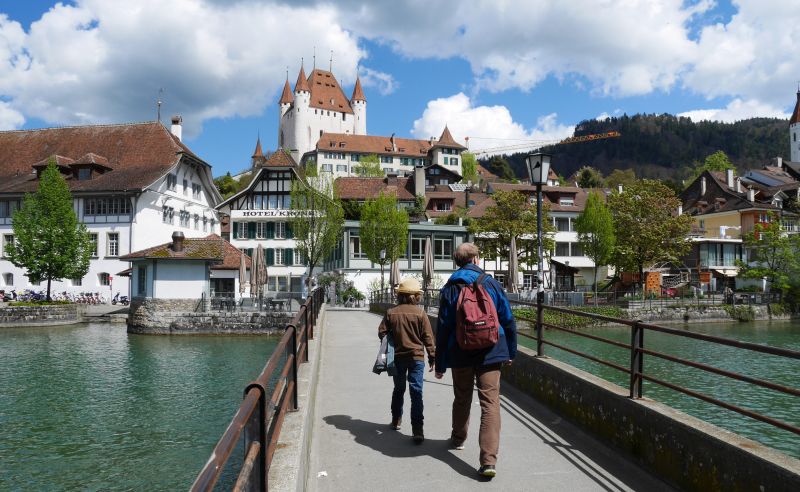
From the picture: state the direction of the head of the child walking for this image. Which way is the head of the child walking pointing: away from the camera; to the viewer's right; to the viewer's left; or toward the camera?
away from the camera

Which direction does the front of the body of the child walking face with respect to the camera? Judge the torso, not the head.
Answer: away from the camera

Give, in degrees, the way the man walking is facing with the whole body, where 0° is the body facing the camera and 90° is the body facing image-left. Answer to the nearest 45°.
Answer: approximately 180°

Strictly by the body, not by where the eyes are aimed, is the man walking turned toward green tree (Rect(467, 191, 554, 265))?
yes

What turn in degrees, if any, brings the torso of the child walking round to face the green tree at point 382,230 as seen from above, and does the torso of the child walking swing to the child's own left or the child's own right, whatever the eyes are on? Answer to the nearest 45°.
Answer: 0° — they already face it

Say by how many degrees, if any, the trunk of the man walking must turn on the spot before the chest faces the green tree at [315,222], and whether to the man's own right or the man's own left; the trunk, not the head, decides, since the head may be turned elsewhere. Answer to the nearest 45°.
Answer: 0° — they already face it

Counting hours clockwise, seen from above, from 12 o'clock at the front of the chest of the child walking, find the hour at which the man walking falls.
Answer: The man walking is roughly at 5 o'clock from the child walking.

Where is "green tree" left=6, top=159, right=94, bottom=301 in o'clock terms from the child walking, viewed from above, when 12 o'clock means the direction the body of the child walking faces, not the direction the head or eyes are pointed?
The green tree is roughly at 11 o'clock from the child walking.

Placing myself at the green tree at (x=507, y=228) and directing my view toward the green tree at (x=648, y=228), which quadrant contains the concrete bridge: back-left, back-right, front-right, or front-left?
back-right

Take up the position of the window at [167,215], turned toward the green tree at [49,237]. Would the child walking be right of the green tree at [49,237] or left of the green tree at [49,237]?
left

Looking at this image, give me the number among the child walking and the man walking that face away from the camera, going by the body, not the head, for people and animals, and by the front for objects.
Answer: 2
